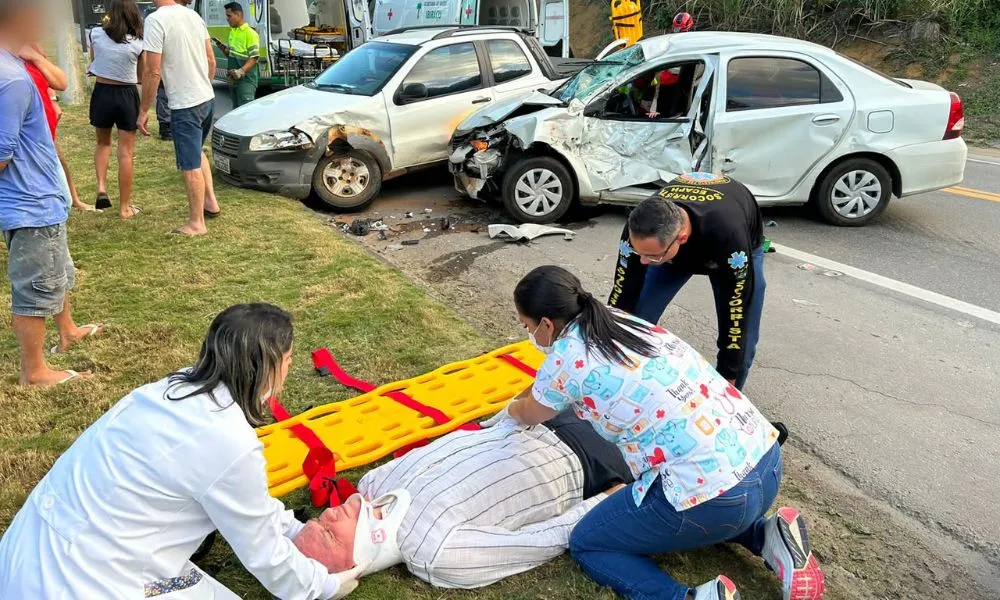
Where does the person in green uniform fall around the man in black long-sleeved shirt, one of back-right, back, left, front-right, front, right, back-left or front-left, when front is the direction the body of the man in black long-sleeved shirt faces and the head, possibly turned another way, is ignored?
right

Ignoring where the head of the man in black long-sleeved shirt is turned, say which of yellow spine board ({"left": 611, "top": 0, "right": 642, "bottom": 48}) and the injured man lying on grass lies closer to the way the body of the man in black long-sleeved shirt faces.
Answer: the injured man lying on grass

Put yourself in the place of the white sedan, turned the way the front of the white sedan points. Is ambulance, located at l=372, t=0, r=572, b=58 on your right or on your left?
on your right

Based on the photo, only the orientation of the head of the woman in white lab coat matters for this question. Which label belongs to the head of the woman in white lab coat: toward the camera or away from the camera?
away from the camera

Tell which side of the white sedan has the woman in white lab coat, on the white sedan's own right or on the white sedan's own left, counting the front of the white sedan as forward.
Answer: on the white sedan's own left

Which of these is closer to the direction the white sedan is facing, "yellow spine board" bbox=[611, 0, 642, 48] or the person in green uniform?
the person in green uniform

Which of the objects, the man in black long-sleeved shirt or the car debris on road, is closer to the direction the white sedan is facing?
the car debris on road

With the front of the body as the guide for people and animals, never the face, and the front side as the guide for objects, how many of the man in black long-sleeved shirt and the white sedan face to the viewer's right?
0

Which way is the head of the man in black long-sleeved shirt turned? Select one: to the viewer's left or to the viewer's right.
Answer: to the viewer's left

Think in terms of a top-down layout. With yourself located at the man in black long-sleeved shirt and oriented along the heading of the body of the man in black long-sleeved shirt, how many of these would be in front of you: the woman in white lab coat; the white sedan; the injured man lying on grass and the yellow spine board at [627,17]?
2

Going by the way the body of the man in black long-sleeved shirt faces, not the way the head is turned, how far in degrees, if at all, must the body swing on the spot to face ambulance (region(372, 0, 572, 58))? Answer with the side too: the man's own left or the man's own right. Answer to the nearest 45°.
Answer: approximately 135° to the man's own right

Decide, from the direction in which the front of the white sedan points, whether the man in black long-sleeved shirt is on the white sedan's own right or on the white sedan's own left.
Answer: on the white sedan's own left

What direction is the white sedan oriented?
to the viewer's left

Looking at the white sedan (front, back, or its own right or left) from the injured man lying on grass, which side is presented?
left

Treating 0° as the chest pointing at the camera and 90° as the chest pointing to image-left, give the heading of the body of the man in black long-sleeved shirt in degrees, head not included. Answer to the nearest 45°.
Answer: approximately 45°
